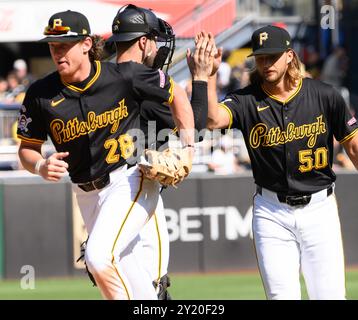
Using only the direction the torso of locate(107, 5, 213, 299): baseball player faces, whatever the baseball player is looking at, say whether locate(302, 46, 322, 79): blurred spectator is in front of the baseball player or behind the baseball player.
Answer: in front

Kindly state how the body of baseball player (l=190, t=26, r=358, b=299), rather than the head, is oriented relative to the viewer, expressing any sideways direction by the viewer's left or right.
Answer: facing the viewer

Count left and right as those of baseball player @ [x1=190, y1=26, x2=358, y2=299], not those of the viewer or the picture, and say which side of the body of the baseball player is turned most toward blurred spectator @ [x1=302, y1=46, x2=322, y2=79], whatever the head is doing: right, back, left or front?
back

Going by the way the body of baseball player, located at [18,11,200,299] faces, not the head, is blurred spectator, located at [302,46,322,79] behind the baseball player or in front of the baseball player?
behind

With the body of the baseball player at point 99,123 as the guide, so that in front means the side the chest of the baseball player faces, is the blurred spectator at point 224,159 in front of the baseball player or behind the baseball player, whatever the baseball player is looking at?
behind

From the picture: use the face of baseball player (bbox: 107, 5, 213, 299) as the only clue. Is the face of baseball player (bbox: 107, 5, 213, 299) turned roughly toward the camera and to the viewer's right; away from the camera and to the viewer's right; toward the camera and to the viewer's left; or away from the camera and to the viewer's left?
away from the camera and to the viewer's right

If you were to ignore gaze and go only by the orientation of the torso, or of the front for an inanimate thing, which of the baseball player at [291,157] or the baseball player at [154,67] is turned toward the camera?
the baseball player at [291,157]

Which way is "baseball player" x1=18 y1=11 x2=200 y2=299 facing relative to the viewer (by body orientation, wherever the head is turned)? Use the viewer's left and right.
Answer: facing the viewer and to the left of the viewer

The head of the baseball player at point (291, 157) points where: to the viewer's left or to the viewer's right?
to the viewer's left

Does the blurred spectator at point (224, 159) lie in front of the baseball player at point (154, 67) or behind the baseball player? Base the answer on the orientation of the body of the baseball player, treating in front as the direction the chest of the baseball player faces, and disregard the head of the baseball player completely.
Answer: in front

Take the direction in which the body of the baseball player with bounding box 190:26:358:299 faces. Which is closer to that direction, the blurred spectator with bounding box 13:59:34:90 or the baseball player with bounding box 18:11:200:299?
the baseball player

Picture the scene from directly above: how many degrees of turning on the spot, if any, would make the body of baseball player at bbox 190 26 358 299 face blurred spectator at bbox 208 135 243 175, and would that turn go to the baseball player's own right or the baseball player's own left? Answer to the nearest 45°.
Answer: approximately 180°

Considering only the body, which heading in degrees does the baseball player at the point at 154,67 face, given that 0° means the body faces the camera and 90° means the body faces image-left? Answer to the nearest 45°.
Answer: approximately 225°

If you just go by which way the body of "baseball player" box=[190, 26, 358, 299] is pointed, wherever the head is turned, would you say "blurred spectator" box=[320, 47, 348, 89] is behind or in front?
behind

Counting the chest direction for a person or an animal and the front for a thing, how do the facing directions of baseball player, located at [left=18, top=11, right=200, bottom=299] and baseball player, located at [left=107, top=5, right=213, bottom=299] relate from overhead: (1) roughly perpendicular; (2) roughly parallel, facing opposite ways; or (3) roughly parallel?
roughly parallel, facing opposite ways

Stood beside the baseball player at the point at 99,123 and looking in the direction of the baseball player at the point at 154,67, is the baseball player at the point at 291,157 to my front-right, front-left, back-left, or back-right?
front-right

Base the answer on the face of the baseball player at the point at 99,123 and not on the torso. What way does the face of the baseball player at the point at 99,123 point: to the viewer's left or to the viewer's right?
to the viewer's left

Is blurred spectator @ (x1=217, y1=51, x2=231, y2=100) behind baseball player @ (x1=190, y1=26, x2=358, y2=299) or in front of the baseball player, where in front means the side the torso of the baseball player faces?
behind

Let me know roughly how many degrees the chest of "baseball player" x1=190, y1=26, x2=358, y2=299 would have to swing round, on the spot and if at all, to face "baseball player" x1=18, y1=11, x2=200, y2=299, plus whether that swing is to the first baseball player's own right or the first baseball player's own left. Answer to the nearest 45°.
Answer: approximately 90° to the first baseball player's own right

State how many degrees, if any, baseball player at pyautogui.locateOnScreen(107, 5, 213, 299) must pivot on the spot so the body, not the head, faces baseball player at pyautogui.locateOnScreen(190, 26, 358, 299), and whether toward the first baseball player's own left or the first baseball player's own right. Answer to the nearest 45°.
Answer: approximately 45° to the first baseball player's own right
